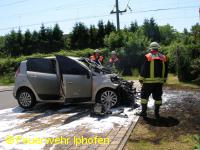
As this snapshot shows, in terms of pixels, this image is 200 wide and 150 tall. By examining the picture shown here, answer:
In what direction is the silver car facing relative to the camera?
to the viewer's right

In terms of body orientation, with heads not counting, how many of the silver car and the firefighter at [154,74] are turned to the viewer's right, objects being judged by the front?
1

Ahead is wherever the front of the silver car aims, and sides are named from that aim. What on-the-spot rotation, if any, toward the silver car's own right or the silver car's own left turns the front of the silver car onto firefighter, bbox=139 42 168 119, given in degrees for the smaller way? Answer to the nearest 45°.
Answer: approximately 45° to the silver car's own right
